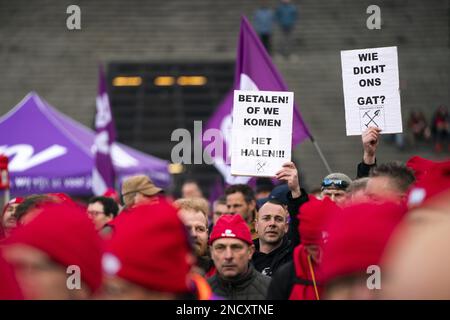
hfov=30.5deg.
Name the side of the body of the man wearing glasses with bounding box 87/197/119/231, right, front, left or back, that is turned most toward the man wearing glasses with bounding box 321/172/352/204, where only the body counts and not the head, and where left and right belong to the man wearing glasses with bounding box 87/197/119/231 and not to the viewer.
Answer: back

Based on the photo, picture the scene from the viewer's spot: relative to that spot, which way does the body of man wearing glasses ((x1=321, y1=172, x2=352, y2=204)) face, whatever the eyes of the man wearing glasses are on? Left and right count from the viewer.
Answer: facing the viewer and to the left of the viewer

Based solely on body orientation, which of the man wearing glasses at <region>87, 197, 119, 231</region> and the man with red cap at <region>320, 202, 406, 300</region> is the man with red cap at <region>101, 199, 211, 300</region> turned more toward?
the man wearing glasses

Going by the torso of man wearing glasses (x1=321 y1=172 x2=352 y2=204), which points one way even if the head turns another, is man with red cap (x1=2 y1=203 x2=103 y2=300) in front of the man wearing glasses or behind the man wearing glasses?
in front

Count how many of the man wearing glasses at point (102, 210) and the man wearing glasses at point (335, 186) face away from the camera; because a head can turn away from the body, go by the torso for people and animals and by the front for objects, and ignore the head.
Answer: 0

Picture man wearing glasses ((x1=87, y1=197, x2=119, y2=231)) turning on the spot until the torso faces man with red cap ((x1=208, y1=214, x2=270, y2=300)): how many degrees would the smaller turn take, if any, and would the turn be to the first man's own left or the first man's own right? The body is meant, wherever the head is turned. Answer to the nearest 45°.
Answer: approximately 45° to the first man's own left

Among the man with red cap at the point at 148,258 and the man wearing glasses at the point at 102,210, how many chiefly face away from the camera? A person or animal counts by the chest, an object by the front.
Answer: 0

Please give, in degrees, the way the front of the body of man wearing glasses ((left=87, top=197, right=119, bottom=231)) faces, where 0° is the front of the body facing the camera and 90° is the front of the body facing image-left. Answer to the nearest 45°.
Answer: approximately 45°

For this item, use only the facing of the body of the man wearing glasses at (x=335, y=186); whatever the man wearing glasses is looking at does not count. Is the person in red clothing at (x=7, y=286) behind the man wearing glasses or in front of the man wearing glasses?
in front

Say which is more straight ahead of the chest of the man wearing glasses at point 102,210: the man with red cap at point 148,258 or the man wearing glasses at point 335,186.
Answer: the man with red cap
